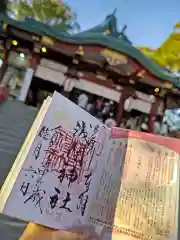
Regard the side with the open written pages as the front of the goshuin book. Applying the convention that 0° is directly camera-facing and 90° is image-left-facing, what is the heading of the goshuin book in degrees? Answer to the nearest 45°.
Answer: approximately 0°
